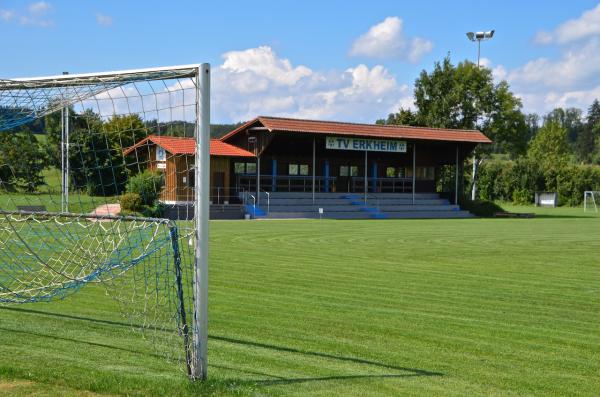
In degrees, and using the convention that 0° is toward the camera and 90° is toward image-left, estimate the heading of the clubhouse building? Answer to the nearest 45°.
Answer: approximately 315°

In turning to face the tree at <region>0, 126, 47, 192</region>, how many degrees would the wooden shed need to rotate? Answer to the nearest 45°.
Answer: approximately 135° to its right

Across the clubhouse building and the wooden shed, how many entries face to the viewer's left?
0

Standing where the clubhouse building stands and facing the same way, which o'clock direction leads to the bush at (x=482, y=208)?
The bush is roughly at 10 o'clock from the clubhouse building.

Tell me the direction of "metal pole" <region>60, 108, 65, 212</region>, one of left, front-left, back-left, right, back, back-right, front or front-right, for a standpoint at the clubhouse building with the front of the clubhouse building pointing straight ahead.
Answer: front-right
